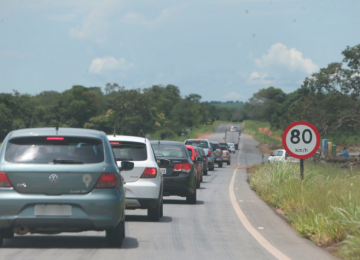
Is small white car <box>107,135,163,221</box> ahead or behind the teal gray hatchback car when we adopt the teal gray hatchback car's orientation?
ahead

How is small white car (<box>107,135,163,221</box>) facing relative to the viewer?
away from the camera

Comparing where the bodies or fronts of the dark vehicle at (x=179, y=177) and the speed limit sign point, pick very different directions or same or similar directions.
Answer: very different directions

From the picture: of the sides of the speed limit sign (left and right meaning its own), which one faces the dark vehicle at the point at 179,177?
right

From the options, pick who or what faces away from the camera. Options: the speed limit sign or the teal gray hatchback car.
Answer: the teal gray hatchback car

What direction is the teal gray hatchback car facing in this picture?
away from the camera

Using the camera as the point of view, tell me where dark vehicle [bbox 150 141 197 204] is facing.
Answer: facing away from the viewer

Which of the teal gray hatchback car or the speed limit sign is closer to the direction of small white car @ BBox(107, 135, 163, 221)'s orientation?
the speed limit sign

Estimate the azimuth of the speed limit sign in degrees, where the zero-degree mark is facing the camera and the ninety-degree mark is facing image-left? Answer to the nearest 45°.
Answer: approximately 0°
